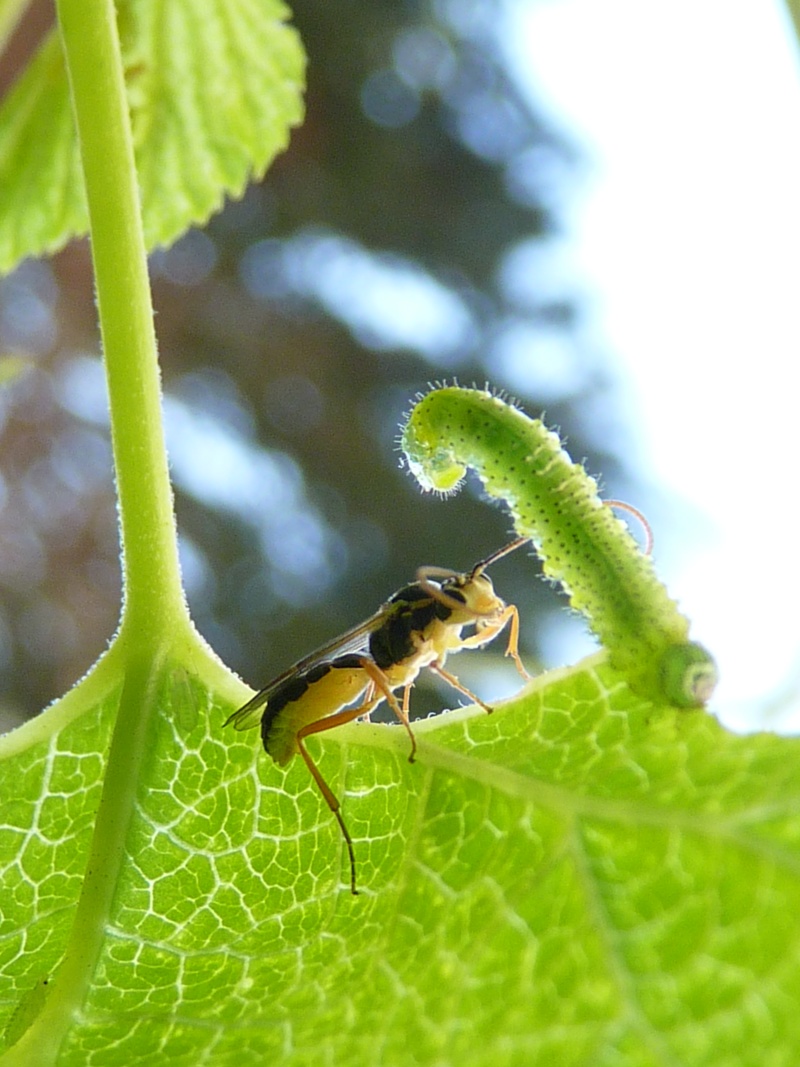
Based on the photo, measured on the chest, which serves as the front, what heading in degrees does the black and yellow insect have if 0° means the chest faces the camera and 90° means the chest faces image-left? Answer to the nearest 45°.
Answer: approximately 270°
